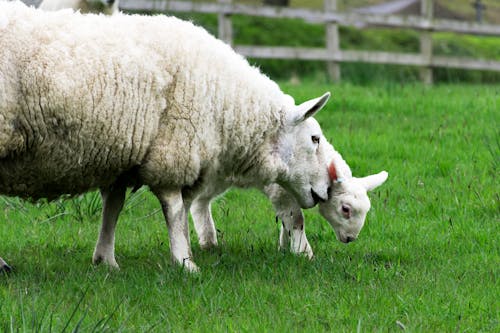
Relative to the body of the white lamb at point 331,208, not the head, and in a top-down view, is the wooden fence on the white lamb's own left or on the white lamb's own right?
on the white lamb's own left

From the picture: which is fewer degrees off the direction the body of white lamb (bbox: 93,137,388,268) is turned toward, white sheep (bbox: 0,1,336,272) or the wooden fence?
the wooden fence

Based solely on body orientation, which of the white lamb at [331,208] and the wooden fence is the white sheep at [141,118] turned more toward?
the white lamb

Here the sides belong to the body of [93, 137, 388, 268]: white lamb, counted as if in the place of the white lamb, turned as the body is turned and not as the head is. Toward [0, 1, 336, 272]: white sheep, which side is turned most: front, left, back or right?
back

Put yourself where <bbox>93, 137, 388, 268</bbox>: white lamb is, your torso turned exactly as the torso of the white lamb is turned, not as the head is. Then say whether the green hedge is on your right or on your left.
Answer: on your left

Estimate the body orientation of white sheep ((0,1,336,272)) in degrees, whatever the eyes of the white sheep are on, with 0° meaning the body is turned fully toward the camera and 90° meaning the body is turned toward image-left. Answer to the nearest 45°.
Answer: approximately 270°

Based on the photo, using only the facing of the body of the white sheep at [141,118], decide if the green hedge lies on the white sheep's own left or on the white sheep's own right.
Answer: on the white sheep's own left

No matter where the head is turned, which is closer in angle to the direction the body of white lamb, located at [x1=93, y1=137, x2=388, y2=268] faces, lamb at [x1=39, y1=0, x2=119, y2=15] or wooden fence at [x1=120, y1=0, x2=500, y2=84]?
the wooden fence

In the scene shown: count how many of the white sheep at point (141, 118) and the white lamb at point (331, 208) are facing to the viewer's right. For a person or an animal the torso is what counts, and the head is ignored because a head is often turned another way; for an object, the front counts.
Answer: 2

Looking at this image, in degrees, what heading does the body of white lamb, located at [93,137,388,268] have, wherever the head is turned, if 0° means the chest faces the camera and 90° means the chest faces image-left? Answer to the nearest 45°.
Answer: approximately 270°
